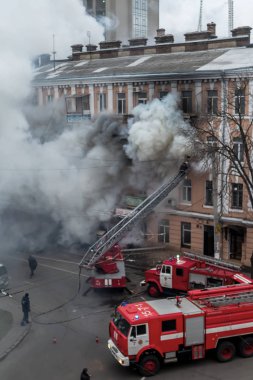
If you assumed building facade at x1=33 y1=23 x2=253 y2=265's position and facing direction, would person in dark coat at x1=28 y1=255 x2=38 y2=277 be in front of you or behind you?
in front

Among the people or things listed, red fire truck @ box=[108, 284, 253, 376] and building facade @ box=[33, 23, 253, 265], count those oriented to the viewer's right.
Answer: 0

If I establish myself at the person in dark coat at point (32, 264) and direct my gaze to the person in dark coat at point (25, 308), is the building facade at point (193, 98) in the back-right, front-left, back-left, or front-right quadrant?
back-left

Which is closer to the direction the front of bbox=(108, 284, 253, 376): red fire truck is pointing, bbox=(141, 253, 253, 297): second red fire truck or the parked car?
the parked car

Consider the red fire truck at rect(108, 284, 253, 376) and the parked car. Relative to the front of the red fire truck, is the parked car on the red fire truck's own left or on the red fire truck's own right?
on the red fire truck's own right

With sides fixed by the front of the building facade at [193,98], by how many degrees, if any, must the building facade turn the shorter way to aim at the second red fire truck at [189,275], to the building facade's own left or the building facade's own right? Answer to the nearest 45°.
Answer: approximately 45° to the building facade's own left

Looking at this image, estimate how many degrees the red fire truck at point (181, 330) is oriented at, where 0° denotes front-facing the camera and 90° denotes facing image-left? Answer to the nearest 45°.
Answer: approximately 45°

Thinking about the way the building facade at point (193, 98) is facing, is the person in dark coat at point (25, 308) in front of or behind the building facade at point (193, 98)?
in front

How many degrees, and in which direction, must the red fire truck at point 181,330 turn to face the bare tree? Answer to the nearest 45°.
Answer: approximately 135° to its right

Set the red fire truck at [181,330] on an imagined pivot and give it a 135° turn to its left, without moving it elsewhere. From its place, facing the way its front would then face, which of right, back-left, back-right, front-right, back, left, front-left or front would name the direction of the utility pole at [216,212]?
left

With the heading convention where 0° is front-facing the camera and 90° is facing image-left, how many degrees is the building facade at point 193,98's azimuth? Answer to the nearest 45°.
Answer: approximately 45°

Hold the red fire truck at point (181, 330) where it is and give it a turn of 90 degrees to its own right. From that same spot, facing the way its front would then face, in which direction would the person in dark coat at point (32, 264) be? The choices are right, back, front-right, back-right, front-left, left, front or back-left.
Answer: front
